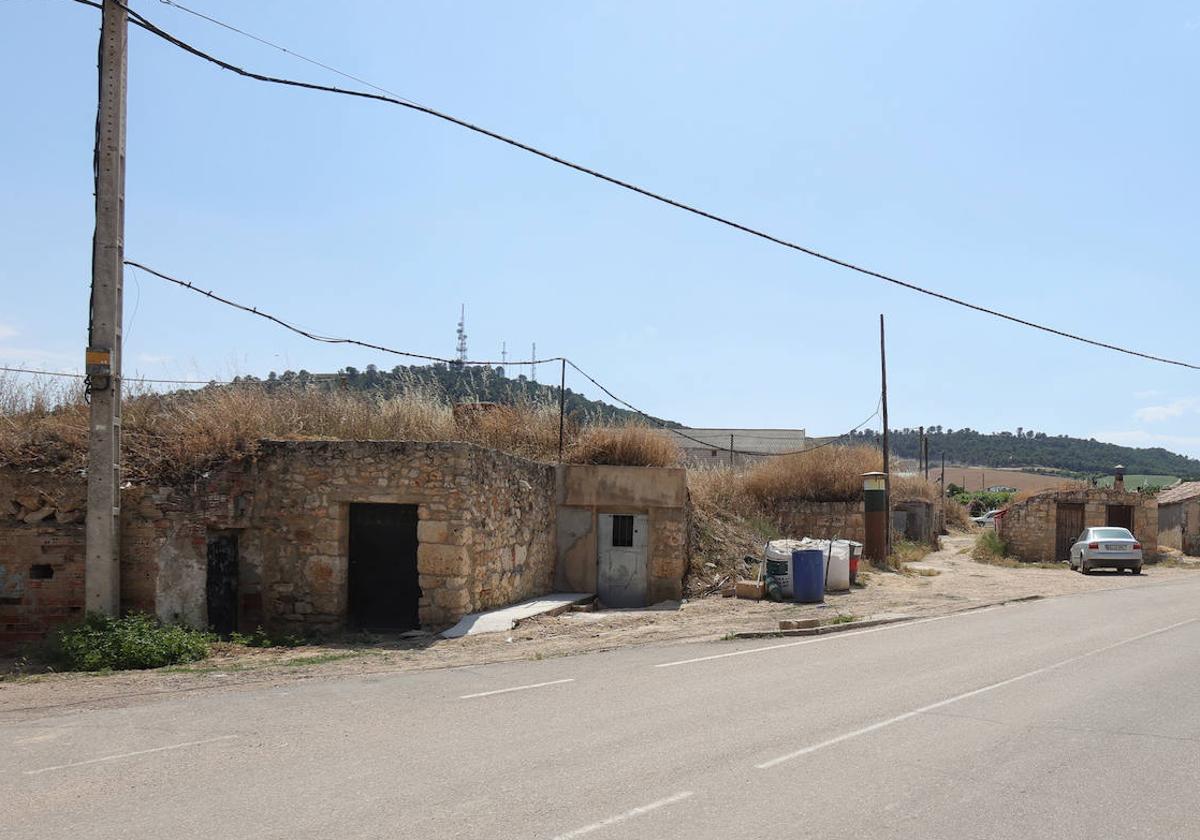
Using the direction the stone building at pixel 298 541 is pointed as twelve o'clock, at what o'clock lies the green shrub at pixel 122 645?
The green shrub is roughly at 1 o'clock from the stone building.

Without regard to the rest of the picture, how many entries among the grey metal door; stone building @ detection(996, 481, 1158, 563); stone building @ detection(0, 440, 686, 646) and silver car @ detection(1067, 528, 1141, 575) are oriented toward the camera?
3

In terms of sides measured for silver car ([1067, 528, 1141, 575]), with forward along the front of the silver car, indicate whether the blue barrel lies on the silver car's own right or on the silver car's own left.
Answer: on the silver car's own left

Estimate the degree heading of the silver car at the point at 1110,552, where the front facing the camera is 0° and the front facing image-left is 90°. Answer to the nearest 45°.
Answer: approximately 135°

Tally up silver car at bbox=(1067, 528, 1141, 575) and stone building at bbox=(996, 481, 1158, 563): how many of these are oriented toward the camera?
1

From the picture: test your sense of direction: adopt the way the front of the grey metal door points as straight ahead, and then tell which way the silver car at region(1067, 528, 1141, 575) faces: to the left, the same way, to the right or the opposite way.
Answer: the opposite way

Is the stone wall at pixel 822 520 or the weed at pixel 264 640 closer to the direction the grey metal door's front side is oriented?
the weed

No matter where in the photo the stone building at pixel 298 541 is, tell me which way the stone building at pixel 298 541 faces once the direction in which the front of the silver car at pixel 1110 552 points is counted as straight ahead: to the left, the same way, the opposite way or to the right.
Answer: the opposite way

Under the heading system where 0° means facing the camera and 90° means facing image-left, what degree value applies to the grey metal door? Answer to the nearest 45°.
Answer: approximately 0°
